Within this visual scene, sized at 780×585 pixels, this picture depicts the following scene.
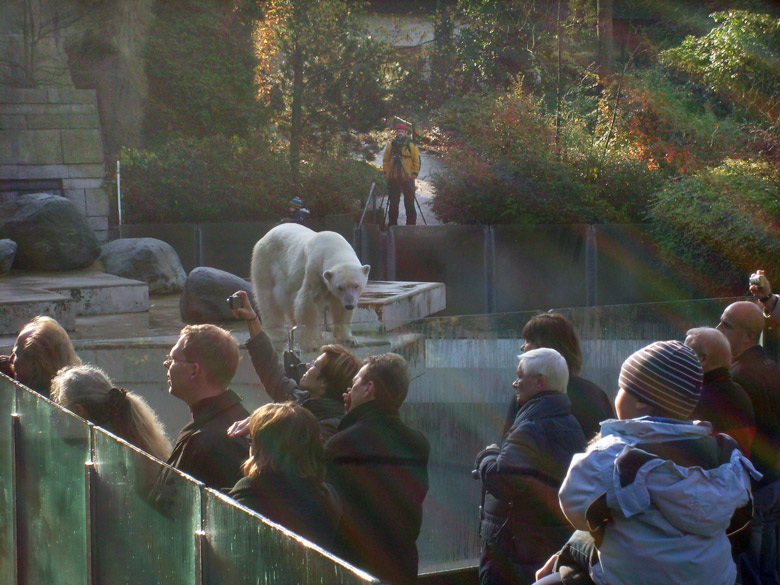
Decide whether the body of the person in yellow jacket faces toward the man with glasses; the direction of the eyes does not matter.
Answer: yes

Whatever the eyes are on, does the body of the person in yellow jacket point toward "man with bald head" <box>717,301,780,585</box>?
yes

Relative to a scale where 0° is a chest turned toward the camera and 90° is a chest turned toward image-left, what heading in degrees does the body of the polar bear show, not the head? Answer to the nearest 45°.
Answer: approximately 315°

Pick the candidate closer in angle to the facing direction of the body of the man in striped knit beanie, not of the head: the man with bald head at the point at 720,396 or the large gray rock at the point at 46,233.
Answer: the large gray rock

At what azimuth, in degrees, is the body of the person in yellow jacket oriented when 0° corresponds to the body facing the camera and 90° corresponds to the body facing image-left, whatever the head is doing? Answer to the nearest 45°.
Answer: approximately 0°

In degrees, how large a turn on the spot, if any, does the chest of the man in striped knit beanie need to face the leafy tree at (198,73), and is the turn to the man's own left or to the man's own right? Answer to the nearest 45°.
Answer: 0° — they already face it

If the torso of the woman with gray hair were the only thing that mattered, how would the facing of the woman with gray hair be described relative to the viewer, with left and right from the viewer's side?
facing to the left of the viewer

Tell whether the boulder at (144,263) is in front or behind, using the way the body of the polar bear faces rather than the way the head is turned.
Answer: behind

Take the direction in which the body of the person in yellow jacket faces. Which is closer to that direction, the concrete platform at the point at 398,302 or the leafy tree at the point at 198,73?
the concrete platform
